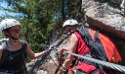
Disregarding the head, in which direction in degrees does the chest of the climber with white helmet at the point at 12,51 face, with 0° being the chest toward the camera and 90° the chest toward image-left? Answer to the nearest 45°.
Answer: approximately 315°
